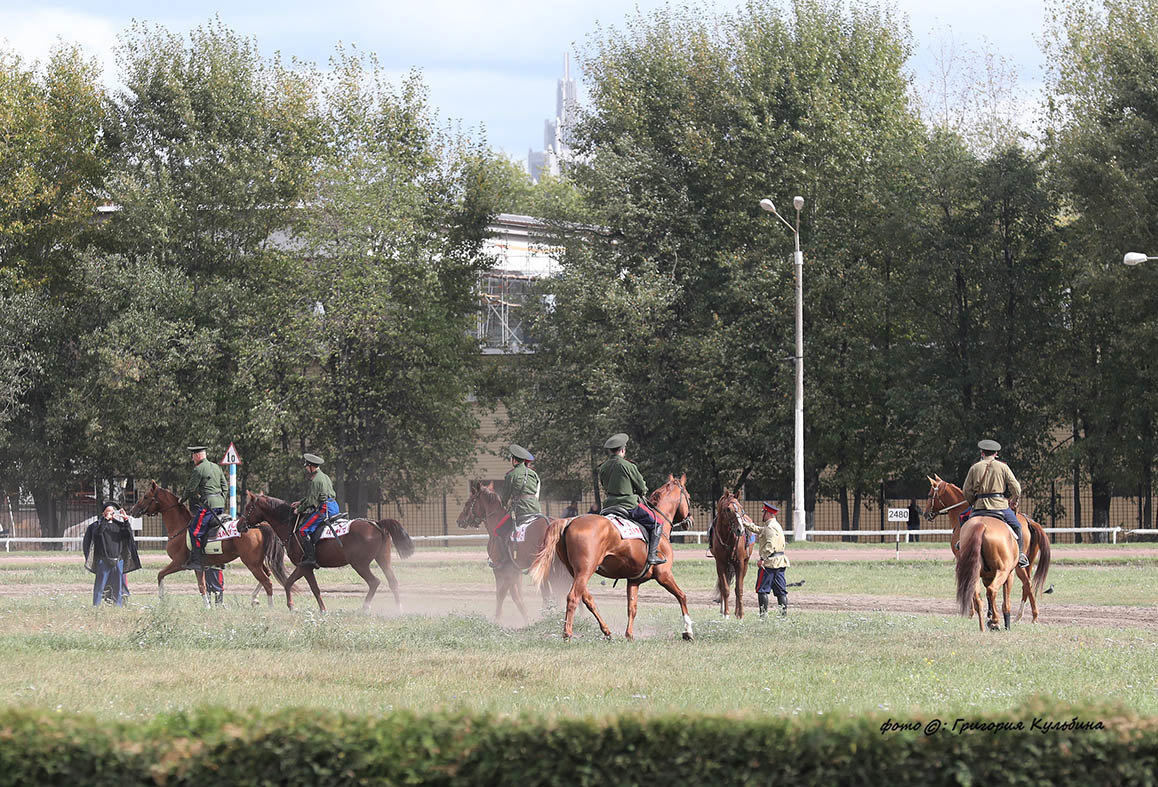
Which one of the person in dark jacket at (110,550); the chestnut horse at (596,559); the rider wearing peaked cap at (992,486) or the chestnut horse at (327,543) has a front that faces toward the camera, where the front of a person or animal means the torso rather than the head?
the person in dark jacket

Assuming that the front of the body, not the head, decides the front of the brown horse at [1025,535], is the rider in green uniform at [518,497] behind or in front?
in front

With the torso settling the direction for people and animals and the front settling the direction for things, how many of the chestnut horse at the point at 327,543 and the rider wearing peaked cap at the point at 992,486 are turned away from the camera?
1

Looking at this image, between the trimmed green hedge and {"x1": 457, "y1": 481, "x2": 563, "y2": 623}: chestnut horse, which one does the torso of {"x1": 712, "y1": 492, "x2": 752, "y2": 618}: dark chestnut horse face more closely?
the trimmed green hedge

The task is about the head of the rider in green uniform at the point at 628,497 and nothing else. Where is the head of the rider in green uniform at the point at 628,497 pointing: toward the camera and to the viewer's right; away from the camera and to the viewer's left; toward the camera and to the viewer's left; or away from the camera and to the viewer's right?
away from the camera and to the viewer's right

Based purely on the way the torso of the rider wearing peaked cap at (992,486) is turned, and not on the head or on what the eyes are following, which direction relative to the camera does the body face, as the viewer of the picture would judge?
away from the camera

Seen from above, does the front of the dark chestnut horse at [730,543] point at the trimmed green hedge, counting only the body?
yes

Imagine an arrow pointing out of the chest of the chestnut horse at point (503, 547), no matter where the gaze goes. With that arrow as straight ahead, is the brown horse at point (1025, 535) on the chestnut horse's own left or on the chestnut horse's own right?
on the chestnut horse's own left

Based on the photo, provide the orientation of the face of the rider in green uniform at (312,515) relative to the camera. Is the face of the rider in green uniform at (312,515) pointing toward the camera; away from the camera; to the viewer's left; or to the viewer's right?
to the viewer's left

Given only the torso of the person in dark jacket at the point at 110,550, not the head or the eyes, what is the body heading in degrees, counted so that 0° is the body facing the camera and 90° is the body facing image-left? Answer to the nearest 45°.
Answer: approximately 0°

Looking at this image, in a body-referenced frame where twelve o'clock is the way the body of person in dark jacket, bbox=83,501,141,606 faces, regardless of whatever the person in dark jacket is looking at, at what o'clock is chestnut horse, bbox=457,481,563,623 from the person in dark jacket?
The chestnut horse is roughly at 10 o'clock from the person in dark jacket.

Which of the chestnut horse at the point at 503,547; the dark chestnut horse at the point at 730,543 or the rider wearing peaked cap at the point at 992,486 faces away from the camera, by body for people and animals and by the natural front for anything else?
the rider wearing peaked cap

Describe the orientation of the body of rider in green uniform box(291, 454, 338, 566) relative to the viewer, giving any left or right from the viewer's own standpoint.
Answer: facing to the left of the viewer

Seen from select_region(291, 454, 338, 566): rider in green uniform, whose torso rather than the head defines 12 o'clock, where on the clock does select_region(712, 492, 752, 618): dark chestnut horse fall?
The dark chestnut horse is roughly at 7 o'clock from the rider in green uniform.

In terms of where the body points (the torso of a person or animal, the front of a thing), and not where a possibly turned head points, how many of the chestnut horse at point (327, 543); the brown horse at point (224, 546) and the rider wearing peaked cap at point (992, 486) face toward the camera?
0

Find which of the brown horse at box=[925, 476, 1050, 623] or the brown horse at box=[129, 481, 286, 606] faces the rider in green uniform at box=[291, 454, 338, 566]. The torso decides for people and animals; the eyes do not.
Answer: the brown horse at box=[925, 476, 1050, 623]
